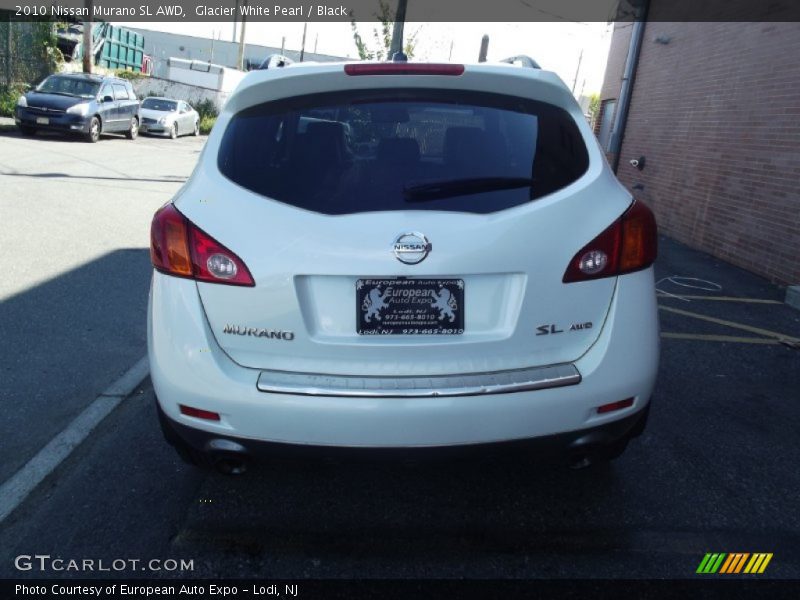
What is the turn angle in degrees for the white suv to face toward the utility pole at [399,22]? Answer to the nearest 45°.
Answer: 0° — it already faces it

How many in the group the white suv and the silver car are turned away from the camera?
1

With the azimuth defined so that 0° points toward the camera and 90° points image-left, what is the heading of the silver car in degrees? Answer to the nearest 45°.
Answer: approximately 45°

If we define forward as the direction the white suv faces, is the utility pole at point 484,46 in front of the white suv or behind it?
in front

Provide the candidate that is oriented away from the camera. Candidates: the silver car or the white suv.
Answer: the white suv

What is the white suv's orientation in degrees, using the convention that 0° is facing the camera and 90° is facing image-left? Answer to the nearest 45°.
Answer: approximately 180°

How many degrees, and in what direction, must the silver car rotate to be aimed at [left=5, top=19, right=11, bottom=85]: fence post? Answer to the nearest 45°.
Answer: approximately 45° to its right

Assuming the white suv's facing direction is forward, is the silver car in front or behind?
in front
